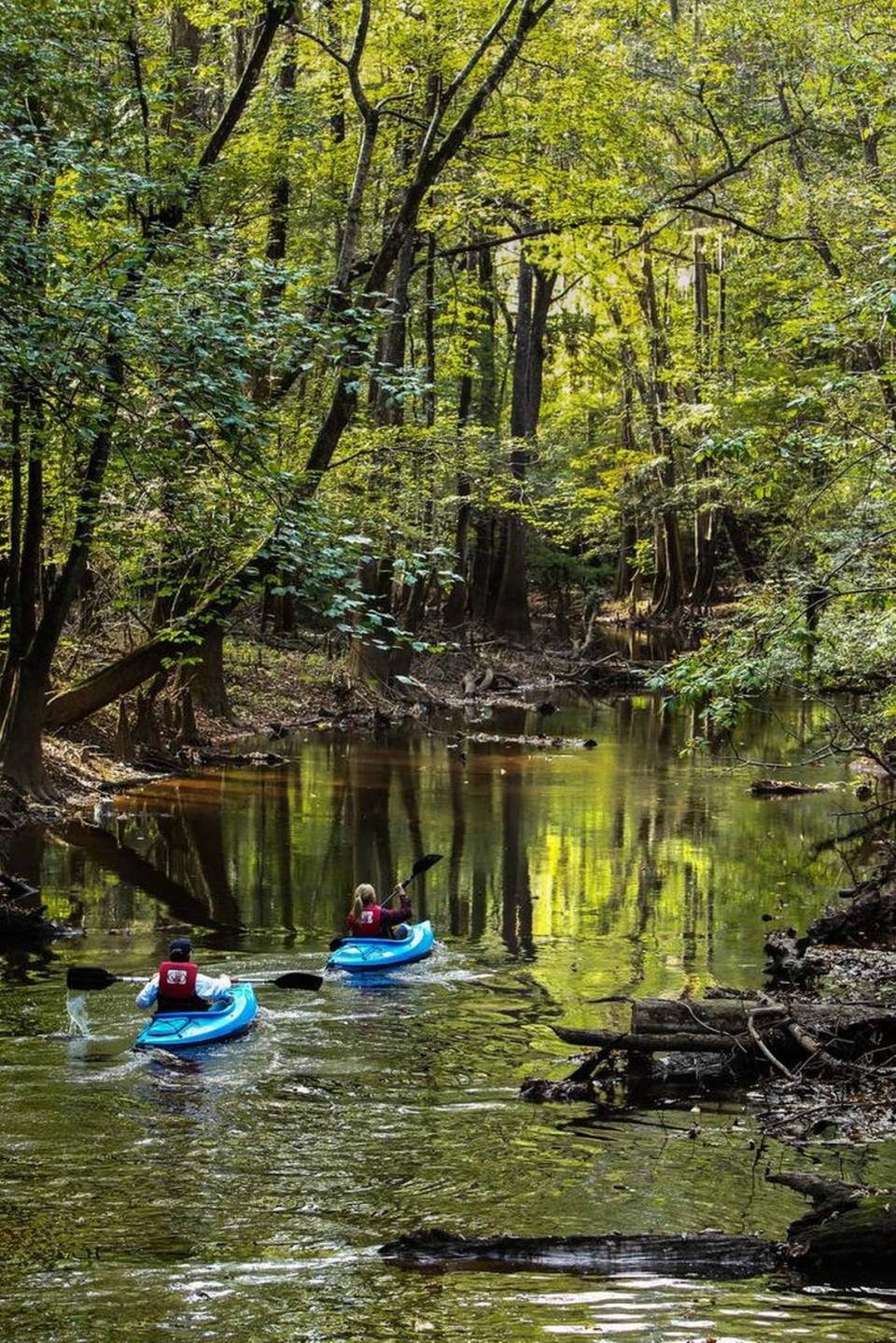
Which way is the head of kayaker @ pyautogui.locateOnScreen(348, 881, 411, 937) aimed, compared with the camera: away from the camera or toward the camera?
away from the camera

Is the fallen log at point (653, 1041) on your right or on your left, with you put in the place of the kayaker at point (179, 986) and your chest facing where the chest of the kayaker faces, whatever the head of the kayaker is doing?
on your right

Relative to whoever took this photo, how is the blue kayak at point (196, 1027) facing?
facing away from the viewer and to the right of the viewer

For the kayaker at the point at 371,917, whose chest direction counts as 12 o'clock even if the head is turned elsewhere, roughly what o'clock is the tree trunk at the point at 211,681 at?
The tree trunk is roughly at 10 o'clock from the kayaker.

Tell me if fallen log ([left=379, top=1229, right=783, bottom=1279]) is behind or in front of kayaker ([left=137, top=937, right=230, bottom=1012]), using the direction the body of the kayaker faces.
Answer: behind

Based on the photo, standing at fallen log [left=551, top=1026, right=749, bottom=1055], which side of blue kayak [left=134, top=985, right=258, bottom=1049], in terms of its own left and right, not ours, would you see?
right

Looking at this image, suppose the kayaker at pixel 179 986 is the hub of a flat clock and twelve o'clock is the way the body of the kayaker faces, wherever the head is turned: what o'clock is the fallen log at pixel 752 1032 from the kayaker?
The fallen log is roughly at 4 o'clock from the kayaker.

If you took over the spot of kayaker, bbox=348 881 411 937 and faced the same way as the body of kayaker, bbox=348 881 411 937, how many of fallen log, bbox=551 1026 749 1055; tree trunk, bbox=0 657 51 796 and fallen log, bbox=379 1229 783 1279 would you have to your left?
1

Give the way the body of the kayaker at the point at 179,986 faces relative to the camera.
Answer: away from the camera

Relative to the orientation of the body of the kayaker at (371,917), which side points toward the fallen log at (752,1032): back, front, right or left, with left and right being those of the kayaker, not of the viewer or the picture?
right

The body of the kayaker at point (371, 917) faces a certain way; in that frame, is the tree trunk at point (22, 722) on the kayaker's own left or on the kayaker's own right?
on the kayaker's own left

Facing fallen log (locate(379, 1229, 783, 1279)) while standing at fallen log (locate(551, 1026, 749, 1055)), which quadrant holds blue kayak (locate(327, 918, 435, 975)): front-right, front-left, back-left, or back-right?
back-right

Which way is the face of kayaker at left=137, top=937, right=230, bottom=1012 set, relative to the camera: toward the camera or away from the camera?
away from the camera

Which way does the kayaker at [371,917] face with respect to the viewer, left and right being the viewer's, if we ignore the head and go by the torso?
facing away from the viewer and to the right of the viewer

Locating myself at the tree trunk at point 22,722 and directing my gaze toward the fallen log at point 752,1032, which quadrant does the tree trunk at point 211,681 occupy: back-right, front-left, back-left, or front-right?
back-left

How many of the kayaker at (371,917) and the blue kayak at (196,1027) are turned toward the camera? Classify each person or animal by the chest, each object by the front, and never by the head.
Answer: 0
